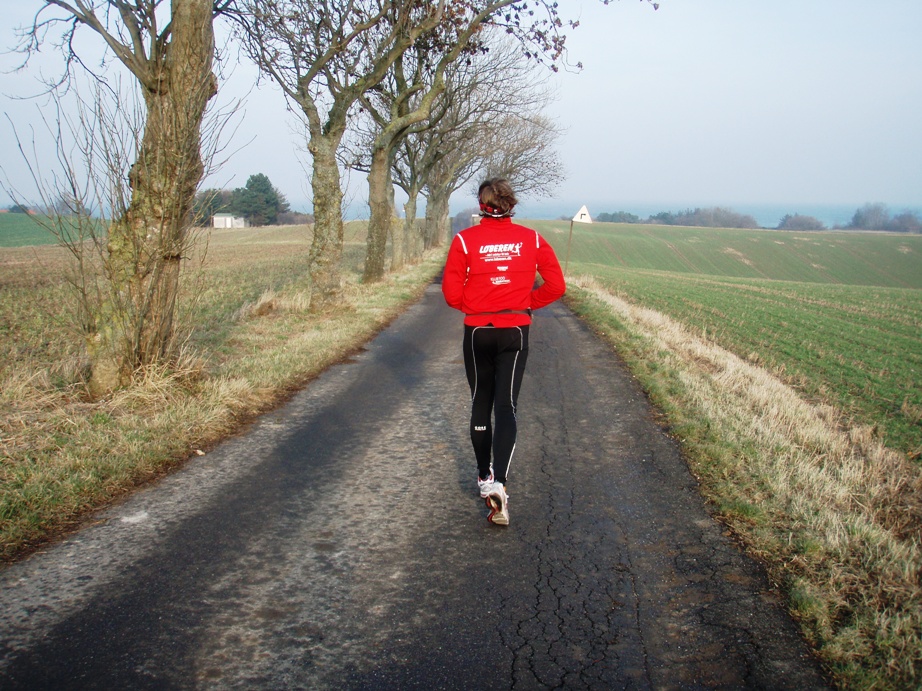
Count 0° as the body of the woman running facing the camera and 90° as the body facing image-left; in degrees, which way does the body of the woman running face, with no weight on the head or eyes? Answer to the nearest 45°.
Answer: approximately 180°

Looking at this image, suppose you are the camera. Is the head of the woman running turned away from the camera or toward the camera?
away from the camera

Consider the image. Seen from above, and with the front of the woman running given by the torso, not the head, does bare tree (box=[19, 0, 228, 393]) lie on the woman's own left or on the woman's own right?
on the woman's own left
